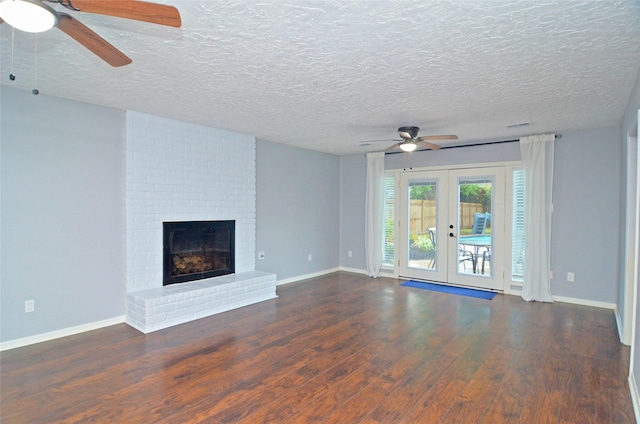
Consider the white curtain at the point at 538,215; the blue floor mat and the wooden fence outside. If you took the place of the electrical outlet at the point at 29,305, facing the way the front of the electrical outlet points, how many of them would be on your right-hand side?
0

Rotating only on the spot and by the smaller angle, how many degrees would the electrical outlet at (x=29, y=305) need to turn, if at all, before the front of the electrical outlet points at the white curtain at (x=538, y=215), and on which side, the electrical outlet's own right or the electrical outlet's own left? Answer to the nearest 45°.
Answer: approximately 45° to the electrical outlet's own left

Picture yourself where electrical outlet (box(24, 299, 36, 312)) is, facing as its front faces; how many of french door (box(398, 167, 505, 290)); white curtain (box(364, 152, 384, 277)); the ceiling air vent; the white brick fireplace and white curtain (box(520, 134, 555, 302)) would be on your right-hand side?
0

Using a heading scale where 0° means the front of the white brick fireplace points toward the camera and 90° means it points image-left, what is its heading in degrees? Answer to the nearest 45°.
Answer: approximately 315°

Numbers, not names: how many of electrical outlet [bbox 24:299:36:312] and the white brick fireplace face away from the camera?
0

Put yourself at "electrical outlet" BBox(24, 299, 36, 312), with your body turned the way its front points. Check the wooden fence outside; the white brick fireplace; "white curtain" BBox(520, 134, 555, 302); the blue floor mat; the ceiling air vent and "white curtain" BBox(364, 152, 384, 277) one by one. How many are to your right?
0

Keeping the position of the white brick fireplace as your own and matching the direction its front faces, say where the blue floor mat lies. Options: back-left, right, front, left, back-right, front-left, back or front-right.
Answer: front-left

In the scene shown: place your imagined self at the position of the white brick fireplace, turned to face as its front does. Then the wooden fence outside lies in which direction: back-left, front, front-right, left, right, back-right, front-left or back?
front-left

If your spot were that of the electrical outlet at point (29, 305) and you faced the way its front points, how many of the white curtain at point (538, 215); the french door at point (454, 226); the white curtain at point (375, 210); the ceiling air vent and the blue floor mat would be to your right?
0

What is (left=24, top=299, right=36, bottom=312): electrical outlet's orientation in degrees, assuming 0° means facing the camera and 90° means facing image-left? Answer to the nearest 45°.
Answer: approximately 0°

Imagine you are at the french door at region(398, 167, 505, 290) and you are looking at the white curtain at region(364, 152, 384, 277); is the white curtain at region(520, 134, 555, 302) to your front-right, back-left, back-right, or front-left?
back-left

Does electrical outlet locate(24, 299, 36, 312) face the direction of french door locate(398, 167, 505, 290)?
no

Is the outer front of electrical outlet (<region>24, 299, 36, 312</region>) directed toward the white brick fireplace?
no

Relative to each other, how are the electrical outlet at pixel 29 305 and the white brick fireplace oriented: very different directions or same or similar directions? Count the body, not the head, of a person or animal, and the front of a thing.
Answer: same or similar directions

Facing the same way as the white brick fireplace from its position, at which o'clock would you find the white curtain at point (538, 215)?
The white curtain is roughly at 11 o'clock from the white brick fireplace.

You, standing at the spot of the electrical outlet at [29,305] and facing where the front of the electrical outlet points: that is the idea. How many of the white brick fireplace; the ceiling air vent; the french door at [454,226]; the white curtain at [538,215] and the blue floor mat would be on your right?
0
